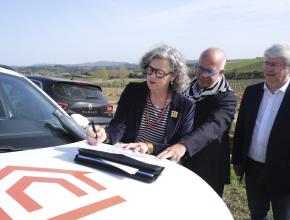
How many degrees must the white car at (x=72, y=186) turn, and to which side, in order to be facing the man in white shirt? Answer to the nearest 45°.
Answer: approximately 90° to its left

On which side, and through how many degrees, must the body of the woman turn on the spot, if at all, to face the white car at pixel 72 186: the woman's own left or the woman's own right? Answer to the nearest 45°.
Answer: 0° — they already face it

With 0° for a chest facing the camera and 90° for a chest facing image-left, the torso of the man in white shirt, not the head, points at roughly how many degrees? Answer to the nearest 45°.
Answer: approximately 45°

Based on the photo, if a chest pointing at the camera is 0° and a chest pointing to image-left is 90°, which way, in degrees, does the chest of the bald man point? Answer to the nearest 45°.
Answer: approximately 45°

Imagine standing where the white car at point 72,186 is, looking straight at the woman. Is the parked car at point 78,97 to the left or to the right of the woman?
left

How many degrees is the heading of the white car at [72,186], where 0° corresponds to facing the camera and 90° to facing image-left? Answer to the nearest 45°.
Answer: approximately 315°

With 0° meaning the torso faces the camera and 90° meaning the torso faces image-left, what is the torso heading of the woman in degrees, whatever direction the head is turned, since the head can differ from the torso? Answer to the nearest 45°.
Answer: approximately 45°

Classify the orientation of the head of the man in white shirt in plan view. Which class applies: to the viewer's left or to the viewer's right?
to the viewer's left

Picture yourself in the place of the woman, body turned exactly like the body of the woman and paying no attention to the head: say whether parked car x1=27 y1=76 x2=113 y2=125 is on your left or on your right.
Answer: on your right

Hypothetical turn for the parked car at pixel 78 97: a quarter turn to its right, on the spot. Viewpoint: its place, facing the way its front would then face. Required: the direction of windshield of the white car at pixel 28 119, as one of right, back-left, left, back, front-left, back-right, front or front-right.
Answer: back-right

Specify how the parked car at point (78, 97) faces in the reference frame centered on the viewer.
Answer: facing away from the viewer and to the left of the viewer
